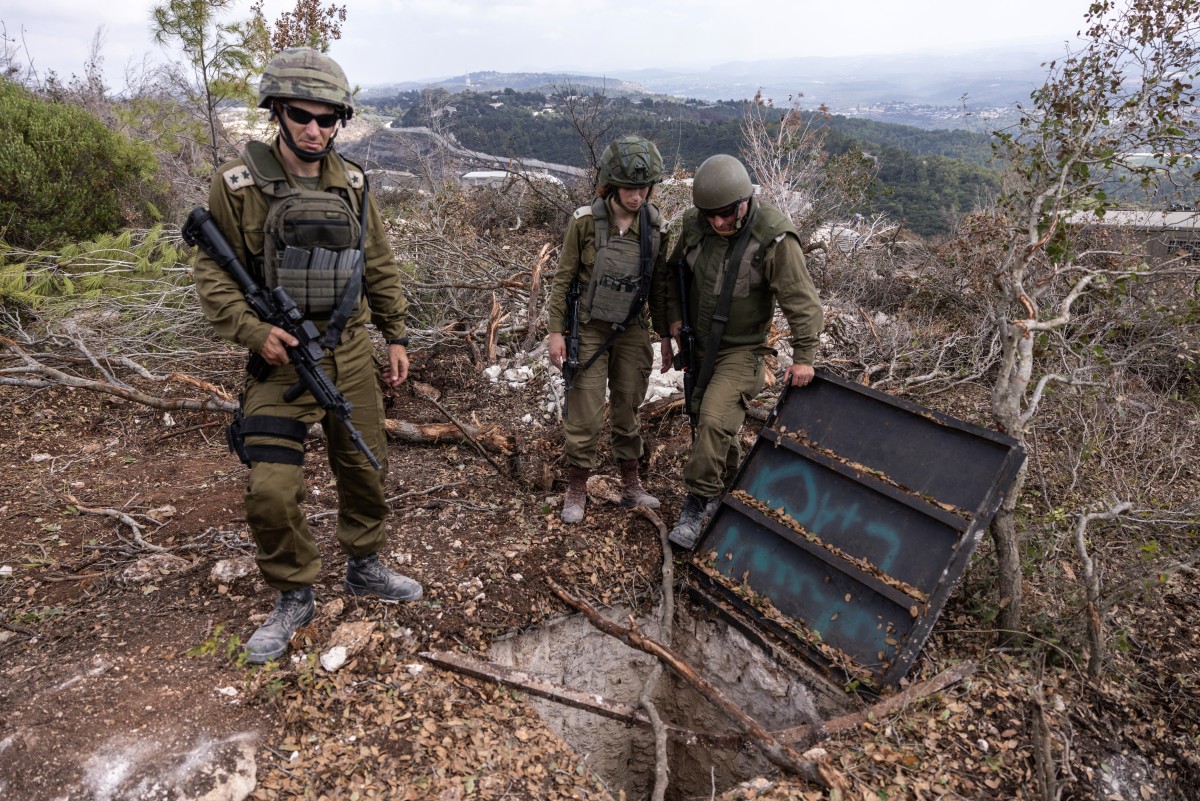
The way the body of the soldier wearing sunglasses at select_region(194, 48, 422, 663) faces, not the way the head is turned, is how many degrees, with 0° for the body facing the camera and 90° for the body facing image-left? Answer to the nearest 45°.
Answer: approximately 0°

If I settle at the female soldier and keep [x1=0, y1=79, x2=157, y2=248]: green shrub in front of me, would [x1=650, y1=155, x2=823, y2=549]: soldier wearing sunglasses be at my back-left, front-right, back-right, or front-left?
back-right

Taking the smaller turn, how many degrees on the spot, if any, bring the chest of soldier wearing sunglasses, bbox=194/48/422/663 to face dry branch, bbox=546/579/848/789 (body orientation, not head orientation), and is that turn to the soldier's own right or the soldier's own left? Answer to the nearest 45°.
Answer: approximately 45° to the soldier's own left

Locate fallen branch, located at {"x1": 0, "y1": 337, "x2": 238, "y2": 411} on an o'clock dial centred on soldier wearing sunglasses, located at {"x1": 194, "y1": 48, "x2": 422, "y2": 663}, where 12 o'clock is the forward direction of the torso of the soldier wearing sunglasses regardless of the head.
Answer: The fallen branch is roughly at 5 o'clock from the soldier wearing sunglasses.

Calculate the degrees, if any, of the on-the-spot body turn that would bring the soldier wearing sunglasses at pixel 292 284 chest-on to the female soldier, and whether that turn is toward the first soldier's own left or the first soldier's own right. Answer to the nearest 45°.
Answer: approximately 90° to the first soldier's own left

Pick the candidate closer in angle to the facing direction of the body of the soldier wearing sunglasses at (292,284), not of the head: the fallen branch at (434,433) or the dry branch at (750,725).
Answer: the dry branch

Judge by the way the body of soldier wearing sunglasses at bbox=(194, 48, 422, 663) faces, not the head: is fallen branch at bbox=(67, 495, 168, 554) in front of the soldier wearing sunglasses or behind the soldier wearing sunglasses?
behind

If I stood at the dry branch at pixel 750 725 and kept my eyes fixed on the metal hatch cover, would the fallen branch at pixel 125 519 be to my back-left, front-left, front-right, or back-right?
back-left

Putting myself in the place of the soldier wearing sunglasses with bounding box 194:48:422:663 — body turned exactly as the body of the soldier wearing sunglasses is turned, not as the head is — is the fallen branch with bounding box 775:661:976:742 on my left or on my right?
on my left

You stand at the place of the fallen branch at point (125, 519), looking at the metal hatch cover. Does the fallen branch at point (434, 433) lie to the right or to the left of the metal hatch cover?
left
